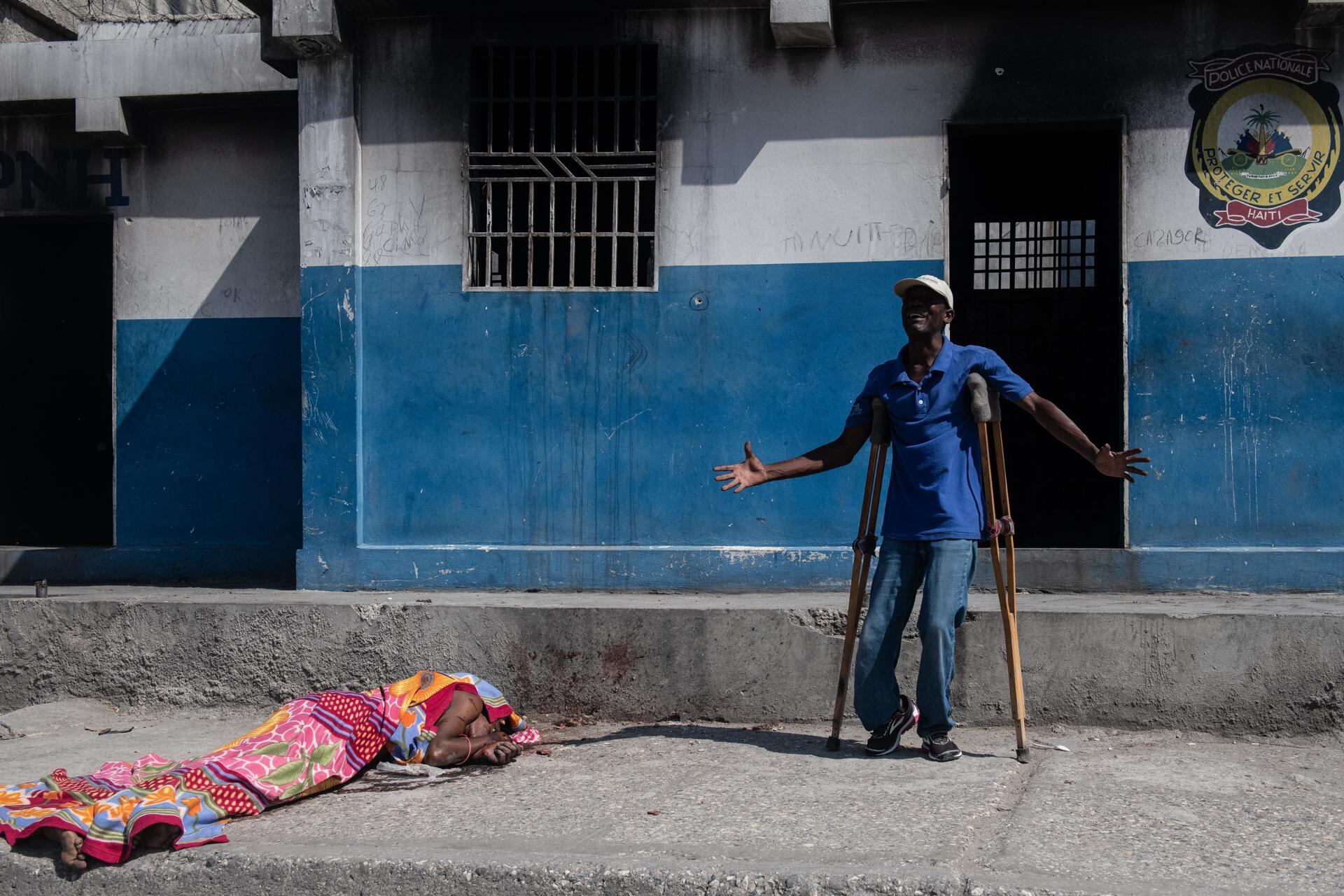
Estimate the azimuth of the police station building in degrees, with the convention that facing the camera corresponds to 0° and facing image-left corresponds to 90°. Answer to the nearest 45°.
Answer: approximately 0°

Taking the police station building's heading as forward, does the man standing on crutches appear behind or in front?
in front

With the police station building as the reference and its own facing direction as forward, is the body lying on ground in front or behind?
in front
